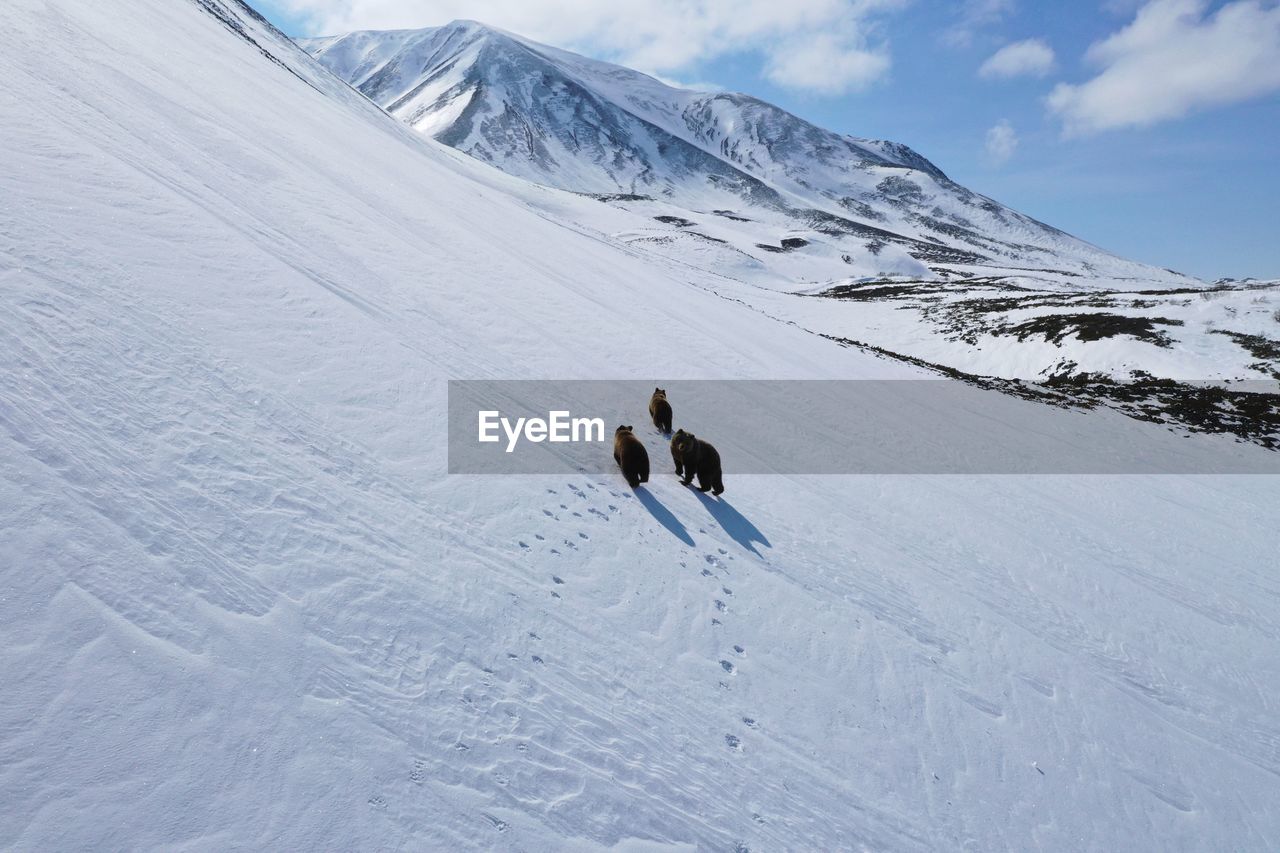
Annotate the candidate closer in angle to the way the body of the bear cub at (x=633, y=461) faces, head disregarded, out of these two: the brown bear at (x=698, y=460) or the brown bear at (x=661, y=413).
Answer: the brown bear at (x=661, y=413)

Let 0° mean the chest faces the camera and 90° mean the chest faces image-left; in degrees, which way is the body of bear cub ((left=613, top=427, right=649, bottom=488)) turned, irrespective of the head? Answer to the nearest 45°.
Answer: approximately 135°

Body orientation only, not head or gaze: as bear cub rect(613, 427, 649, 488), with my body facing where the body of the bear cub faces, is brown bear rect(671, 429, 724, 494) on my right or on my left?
on my right

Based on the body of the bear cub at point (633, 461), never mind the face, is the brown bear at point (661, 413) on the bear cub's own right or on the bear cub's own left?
on the bear cub's own right
